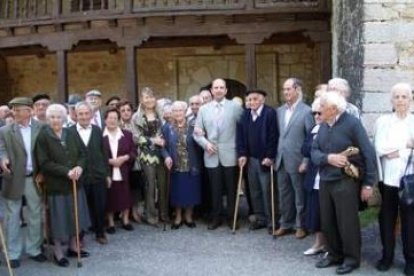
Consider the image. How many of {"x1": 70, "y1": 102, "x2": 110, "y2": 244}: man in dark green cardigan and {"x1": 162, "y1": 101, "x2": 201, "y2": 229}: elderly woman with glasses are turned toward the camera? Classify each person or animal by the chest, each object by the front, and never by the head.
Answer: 2

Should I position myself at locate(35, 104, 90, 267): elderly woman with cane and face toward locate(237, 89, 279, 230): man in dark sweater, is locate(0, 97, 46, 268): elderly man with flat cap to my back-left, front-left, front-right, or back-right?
back-left

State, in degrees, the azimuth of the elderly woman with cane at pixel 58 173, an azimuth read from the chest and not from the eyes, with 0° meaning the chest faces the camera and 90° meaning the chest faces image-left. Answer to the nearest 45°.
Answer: approximately 315°

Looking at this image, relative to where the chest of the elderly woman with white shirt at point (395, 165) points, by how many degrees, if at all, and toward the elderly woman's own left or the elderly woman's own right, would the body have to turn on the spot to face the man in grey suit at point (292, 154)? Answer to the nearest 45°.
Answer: approximately 135° to the elderly woman's own right

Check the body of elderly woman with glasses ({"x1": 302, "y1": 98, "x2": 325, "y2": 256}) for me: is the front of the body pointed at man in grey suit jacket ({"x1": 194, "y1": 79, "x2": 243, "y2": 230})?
no

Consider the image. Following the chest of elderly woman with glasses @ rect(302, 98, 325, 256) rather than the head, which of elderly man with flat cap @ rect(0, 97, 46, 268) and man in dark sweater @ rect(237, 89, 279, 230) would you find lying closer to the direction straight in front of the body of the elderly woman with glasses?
the elderly man with flat cap

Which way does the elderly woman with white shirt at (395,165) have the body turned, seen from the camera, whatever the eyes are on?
toward the camera

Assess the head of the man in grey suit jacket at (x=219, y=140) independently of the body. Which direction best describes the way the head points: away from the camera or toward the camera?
toward the camera

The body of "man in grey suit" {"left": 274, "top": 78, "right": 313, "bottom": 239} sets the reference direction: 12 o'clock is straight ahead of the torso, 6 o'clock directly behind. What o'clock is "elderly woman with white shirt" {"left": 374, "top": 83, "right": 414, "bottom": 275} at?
The elderly woman with white shirt is roughly at 9 o'clock from the man in grey suit.

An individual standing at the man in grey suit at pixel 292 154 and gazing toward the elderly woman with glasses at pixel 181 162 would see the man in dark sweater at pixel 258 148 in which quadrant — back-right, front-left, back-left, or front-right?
front-right

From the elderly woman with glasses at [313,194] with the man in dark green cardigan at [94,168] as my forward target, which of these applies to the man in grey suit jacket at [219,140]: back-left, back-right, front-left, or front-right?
front-right

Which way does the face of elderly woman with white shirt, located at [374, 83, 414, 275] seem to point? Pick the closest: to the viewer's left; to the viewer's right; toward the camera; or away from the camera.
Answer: toward the camera

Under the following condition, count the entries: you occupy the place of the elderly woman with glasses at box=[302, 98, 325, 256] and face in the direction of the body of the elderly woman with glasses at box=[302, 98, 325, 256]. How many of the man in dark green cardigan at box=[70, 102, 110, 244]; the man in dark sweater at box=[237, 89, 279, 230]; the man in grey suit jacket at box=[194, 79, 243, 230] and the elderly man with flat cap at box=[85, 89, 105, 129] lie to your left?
0

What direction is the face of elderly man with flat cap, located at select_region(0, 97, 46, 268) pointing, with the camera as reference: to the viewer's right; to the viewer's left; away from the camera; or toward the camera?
toward the camera

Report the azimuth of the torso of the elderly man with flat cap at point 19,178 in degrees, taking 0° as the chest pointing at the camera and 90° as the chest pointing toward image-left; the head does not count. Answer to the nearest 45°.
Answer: approximately 315°
